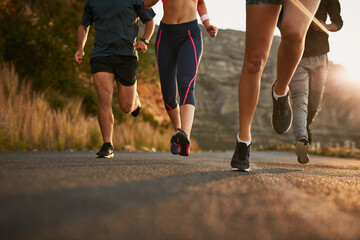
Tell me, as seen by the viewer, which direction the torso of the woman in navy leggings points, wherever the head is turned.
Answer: toward the camera
